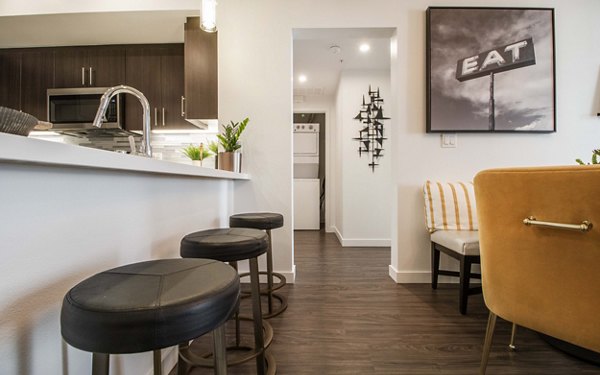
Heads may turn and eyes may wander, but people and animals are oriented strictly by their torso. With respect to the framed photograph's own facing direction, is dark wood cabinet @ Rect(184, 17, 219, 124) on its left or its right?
on its right

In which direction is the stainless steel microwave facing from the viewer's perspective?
toward the camera

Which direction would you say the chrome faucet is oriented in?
to the viewer's left

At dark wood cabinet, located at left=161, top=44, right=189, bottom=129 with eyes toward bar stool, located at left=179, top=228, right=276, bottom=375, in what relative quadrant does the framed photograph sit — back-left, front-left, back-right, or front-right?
front-left

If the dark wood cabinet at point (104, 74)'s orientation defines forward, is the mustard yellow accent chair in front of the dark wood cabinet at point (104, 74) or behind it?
in front

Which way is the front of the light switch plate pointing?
toward the camera

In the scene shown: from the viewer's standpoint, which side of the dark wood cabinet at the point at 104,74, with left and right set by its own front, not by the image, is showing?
front

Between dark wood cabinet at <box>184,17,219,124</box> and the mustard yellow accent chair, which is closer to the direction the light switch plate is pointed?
the mustard yellow accent chair

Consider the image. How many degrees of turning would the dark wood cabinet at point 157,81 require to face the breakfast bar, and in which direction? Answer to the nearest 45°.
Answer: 0° — it already faces it

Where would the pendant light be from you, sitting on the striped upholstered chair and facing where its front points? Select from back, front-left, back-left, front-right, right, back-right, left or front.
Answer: right

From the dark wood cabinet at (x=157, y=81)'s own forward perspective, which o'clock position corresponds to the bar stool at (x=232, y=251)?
The bar stool is roughly at 12 o'clock from the dark wood cabinet.
